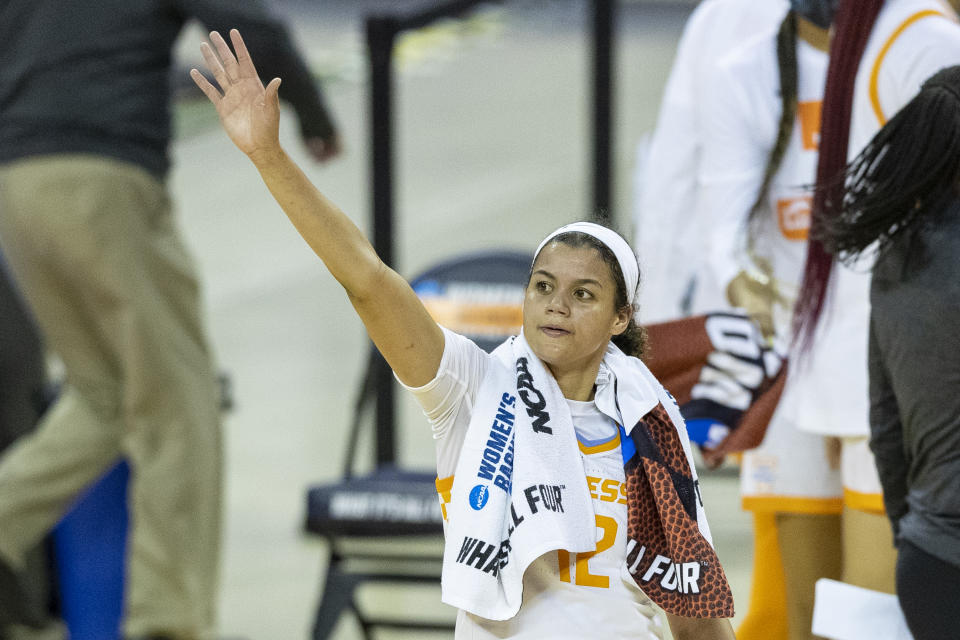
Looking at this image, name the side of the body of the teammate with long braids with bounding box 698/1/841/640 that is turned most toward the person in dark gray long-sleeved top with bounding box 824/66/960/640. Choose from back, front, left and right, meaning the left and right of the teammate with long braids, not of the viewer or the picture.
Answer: front

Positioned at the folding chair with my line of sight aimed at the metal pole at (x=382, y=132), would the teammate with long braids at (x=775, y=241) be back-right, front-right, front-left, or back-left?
back-right

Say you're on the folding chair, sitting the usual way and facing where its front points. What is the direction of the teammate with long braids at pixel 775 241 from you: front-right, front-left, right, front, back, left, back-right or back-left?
left

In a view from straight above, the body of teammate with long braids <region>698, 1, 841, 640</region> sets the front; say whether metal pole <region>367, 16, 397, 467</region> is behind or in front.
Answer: behind

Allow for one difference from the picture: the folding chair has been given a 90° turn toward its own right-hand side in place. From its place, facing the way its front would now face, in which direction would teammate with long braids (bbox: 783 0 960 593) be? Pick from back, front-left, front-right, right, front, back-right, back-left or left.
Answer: back

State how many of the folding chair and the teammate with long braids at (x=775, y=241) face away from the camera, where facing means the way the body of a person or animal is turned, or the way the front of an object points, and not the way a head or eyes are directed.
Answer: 0

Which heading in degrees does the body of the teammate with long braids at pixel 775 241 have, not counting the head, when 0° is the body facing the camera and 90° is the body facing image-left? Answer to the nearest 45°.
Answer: approximately 315°

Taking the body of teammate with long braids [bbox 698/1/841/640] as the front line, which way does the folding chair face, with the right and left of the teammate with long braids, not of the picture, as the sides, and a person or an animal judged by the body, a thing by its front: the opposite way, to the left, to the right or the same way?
to the right

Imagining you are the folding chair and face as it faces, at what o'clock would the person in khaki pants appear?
The person in khaki pants is roughly at 2 o'clock from the folding chair.
